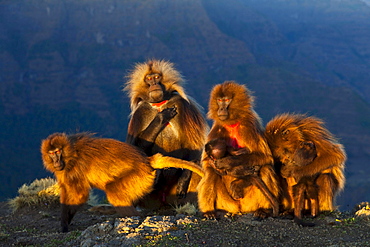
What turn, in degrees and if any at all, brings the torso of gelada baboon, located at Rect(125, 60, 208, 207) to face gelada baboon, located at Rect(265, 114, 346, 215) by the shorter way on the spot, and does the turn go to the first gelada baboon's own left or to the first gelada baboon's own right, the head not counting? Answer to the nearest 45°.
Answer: approximately 45° to the first gelada baboon's own left

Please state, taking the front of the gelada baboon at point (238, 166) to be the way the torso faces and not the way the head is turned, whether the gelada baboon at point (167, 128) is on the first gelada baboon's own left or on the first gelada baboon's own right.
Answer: on the first gelada baboon's own right

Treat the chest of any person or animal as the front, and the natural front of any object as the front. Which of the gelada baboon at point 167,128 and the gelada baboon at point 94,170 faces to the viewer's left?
the gelada baboon at point 94,170

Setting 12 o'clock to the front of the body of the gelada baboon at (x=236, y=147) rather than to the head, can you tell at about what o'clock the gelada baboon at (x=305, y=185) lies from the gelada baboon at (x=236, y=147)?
the gelada baboon at (x=305, y=185) is roughly at 8 o'clock from the gelada baboon at (x=236, y=147).

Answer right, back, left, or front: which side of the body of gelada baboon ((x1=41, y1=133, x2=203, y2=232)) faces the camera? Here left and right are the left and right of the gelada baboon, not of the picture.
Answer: left

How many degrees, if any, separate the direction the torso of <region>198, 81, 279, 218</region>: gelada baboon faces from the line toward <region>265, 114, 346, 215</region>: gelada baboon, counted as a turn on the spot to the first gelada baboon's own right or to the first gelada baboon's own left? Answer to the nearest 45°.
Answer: approximately 135° to the first gelada baboon's own left
